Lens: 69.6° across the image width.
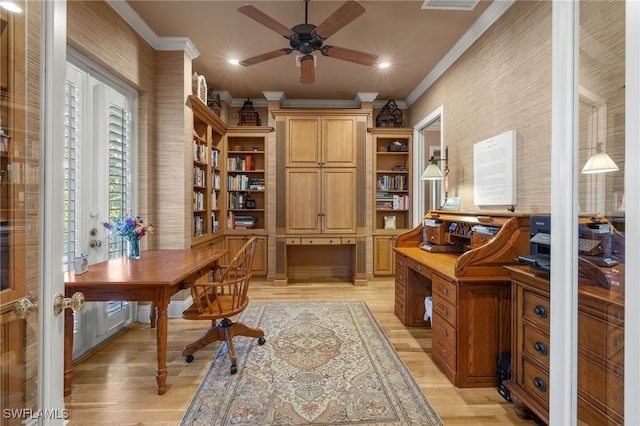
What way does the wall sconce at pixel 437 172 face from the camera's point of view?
to the viewer's left

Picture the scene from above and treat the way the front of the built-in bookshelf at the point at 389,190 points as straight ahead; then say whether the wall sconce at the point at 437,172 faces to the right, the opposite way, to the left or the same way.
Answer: to the right

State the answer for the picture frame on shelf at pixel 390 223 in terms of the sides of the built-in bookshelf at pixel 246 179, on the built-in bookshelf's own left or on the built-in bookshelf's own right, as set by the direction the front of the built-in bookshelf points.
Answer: on the built-in bookshelf's own left

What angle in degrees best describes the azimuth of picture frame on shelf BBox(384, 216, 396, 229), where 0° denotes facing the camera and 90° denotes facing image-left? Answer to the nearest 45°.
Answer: approximately 0°

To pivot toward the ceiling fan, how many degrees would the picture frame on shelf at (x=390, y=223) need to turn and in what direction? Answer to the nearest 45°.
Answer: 0° — it already faces it

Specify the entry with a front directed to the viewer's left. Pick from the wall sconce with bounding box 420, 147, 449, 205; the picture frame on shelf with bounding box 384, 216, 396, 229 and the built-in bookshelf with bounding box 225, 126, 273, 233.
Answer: the wall sconce
